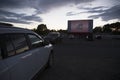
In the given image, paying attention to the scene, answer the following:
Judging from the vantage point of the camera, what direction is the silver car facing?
facing away from the viewer and to the right of the viewer
